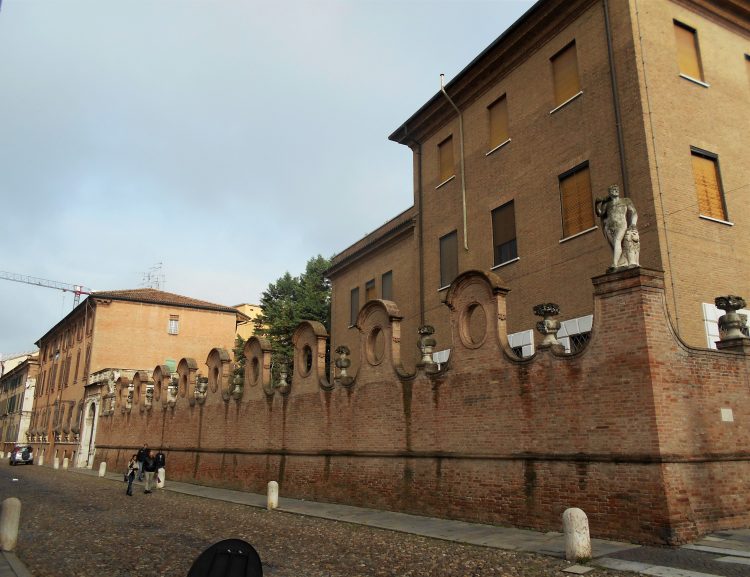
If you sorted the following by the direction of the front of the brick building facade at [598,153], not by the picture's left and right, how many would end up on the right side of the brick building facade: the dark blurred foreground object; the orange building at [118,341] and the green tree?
2

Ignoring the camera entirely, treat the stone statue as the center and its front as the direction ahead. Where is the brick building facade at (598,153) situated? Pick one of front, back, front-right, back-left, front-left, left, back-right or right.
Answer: back

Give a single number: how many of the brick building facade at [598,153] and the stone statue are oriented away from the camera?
0

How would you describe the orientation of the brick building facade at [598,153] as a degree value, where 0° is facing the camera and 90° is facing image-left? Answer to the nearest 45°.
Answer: approximately 45°

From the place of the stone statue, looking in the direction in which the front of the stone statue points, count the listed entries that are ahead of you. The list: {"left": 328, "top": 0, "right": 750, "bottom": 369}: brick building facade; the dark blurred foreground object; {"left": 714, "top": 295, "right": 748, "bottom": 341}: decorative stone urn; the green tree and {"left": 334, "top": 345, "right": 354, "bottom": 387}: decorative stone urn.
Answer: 1

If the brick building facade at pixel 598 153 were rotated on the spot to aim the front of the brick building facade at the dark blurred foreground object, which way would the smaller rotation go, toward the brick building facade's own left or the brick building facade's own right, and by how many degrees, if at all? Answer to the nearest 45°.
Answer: approximately 45° to the brick building facade's own left

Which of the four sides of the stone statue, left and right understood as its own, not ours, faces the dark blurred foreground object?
front

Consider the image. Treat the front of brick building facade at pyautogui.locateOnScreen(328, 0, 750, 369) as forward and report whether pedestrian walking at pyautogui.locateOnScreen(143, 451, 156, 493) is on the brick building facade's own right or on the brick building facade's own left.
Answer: on the brick building facade's own right

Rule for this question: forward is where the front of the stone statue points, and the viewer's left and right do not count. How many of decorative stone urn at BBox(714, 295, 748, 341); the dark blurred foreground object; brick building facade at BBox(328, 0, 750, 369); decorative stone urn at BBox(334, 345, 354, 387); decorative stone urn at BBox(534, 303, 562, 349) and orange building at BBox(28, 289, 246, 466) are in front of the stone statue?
1

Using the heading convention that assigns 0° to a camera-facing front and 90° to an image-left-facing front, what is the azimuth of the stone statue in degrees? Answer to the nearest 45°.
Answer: approximately 0°

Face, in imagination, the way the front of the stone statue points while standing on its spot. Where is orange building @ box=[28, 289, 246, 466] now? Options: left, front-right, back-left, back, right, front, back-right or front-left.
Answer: back-right
